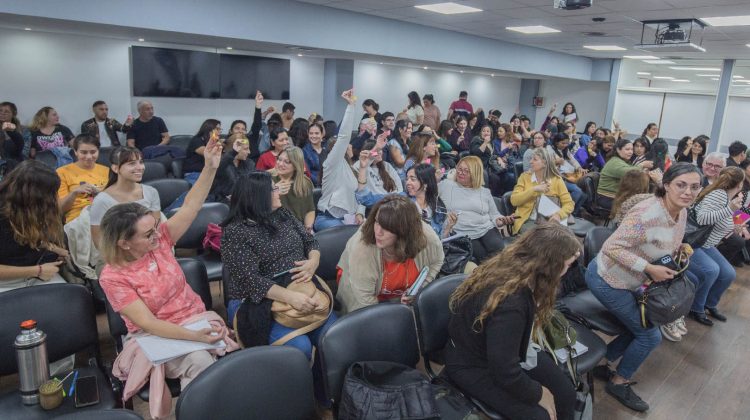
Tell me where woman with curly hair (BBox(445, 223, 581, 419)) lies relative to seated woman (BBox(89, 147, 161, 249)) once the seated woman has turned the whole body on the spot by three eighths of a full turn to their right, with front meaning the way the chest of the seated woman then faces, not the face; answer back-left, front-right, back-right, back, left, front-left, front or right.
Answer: back-left

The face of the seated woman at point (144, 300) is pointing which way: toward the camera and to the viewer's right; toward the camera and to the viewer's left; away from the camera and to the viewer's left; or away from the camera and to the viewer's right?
toward the camera and to the viewer's right

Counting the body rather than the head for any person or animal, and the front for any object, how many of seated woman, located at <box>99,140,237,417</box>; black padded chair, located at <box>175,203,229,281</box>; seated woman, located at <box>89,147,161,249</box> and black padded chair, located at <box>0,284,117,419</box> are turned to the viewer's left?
0

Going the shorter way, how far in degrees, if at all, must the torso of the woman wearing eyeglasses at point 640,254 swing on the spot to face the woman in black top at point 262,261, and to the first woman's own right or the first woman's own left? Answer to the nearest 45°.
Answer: approximately 90° to the first woman's own right

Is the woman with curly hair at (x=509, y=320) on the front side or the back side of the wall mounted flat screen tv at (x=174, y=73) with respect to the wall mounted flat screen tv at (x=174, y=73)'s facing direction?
on the front side

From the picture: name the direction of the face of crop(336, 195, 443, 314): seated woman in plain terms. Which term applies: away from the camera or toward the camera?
toward the camera

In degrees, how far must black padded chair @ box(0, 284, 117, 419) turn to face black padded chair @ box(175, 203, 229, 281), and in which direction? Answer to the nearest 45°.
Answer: approximately 90° to its left

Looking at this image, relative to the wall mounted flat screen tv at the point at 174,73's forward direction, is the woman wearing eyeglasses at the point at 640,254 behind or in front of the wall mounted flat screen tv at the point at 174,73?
in front

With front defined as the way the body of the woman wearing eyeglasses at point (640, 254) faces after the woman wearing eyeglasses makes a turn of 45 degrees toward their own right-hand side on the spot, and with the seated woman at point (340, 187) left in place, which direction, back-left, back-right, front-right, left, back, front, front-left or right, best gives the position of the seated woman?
right

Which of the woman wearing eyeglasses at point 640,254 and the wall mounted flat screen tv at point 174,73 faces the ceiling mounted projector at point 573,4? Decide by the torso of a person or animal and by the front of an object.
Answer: the wall mounted flat screen tv

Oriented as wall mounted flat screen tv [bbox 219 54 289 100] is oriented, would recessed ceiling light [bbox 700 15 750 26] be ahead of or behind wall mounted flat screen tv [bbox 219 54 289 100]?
ahead

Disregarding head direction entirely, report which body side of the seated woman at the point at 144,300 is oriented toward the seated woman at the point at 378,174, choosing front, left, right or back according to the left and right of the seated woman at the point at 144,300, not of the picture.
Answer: left
